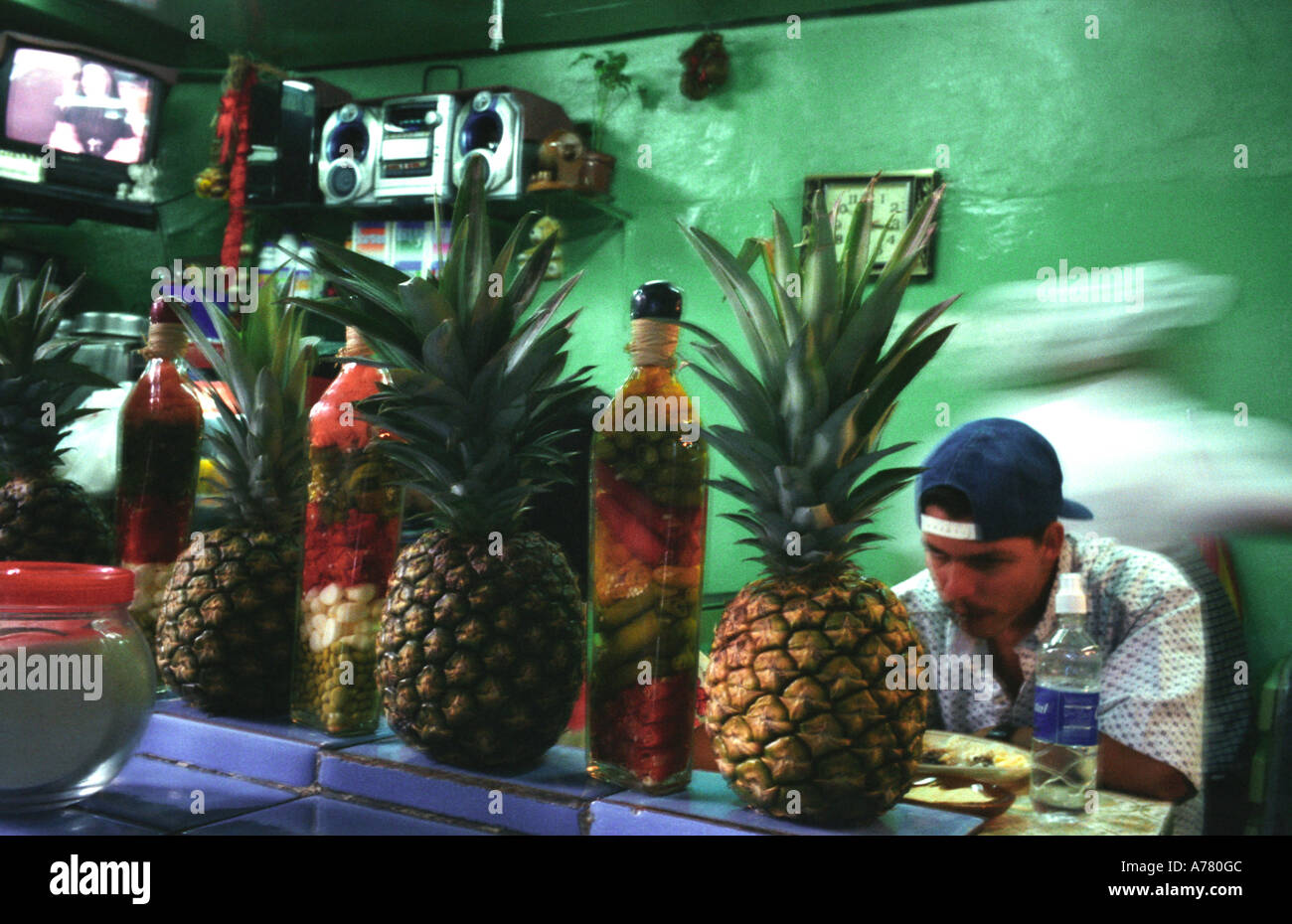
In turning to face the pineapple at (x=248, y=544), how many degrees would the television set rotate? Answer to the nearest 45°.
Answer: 0° — it already faces it

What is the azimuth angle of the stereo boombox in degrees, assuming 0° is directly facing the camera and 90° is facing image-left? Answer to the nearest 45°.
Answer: approximately 45°

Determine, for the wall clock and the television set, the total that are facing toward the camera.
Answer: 2

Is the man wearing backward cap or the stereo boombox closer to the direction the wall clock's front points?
the man wearing backward cap

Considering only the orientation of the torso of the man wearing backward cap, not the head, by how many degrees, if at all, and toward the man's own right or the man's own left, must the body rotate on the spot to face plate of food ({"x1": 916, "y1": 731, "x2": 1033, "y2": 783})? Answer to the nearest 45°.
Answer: approximately 45° to the man's own left

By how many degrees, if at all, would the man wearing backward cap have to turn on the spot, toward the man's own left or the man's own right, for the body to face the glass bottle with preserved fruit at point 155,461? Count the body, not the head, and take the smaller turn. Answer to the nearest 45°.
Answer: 0° — they already face it

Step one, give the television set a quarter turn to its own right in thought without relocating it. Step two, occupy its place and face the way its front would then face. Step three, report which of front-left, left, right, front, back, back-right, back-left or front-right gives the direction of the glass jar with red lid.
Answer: left

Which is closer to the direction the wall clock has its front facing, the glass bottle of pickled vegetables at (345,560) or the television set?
the glass bottle of pickled vegetables

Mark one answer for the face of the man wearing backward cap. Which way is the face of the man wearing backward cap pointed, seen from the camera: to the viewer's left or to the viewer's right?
to the viewer's left

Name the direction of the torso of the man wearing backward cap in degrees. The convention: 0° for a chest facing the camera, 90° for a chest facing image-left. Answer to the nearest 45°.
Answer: approximately 45°

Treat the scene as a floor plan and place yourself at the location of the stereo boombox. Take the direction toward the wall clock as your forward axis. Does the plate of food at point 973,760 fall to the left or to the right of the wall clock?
right

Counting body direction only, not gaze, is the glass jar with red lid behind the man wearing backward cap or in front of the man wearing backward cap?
in front

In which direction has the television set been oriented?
toward the camera
